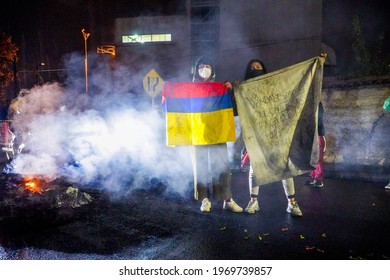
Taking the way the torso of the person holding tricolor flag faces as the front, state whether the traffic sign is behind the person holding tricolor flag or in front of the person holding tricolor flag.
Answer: behind

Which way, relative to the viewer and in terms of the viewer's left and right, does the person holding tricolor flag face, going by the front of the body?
facing the viewer

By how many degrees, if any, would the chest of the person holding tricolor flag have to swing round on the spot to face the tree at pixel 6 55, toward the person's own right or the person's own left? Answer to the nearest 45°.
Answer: approximately 135° to the person's own right

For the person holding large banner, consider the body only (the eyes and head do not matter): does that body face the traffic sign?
no

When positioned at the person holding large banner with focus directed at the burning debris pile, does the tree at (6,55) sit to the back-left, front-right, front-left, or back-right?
front-right

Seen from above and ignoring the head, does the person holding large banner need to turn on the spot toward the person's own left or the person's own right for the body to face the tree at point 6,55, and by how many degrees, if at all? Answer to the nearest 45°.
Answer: approximately 135° to the person's own right

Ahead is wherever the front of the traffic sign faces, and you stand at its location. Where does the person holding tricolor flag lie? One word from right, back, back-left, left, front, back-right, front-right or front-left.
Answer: front

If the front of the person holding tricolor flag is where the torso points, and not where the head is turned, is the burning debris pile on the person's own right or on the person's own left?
on the person's own right

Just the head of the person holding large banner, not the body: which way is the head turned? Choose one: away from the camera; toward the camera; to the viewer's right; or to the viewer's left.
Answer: toward the camera

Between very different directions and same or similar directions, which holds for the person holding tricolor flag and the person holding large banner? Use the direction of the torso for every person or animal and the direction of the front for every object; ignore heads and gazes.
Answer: same or similar directions

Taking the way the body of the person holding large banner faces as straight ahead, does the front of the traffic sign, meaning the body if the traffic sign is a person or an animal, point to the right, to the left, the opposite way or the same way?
the same way

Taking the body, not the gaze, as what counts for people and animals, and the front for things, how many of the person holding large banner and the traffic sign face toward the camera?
2

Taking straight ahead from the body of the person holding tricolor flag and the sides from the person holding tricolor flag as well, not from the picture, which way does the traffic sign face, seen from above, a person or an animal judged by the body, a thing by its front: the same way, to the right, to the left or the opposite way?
the same way

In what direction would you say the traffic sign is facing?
toward the camera

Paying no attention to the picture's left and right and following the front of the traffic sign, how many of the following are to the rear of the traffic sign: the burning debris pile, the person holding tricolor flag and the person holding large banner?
0
